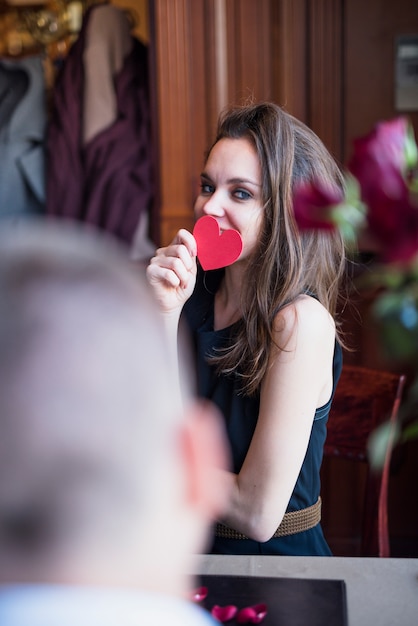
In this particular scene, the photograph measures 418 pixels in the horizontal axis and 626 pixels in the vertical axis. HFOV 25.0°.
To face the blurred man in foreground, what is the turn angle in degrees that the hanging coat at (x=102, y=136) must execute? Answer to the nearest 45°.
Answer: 0° — it already faces them

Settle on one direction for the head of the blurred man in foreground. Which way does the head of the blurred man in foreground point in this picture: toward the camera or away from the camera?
away from the camera

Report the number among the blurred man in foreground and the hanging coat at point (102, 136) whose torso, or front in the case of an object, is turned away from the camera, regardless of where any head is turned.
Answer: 1

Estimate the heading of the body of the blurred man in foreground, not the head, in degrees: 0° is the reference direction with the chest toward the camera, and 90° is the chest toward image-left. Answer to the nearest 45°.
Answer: approximately 180°

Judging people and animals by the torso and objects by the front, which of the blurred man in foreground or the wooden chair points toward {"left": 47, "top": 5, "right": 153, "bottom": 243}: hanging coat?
the blurred man in foreground

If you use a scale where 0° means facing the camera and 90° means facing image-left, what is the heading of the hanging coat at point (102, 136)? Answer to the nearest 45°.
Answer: approximately 0°
